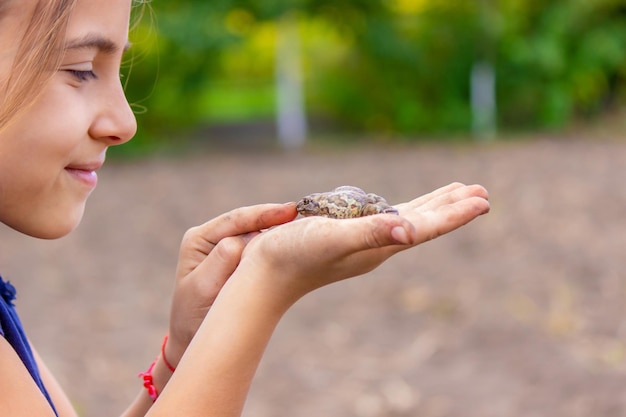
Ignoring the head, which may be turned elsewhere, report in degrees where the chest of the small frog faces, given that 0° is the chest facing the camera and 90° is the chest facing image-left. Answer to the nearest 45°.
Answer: approximately 90°

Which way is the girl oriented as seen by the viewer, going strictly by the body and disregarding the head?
to the viewer's right

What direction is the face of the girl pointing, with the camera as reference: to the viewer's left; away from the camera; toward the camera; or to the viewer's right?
to the viewer's right
